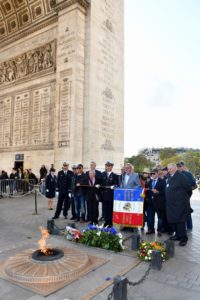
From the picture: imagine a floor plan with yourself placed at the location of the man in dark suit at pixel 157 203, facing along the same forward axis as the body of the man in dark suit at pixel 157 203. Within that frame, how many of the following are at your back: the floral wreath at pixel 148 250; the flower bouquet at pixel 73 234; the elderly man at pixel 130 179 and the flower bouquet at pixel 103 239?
0

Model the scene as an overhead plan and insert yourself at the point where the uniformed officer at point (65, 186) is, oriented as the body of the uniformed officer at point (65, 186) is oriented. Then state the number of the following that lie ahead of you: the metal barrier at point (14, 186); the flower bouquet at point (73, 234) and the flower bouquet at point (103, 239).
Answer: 2

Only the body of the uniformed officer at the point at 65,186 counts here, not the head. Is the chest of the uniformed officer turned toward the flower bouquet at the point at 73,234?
yes

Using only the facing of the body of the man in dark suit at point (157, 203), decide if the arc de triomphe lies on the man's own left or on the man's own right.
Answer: on the man's own right

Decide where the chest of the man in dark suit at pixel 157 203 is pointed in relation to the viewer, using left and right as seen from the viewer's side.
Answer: facing the viewer and to the left of the viewer

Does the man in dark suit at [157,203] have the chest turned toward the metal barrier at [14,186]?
no

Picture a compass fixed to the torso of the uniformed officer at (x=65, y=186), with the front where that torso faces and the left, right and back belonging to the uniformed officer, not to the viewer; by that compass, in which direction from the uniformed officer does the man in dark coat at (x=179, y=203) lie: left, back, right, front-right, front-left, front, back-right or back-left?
front-left

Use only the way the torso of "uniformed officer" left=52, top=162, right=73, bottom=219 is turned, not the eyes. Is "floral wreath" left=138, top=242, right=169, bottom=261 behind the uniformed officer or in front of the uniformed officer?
in front

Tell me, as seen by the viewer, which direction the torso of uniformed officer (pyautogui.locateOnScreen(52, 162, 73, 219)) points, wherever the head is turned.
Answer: toward the camera

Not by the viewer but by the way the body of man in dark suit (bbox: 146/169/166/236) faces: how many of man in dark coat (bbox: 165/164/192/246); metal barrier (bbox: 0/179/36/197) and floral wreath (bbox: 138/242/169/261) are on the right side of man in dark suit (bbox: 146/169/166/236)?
1

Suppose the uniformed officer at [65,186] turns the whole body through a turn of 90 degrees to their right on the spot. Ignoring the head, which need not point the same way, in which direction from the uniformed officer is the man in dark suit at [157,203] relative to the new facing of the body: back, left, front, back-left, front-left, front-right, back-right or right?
back-left

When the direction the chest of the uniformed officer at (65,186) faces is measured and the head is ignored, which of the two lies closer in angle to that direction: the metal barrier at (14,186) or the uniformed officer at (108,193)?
the uniformed officer

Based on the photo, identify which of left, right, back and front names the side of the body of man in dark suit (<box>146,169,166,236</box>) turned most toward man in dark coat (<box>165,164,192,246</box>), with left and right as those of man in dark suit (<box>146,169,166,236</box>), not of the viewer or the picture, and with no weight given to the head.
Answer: left

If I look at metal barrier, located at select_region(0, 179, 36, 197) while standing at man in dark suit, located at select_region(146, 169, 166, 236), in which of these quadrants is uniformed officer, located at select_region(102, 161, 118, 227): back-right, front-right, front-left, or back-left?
front-left

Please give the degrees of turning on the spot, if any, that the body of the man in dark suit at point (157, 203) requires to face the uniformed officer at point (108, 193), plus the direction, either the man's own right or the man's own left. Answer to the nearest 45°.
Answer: approximately 45° to the man's own right
